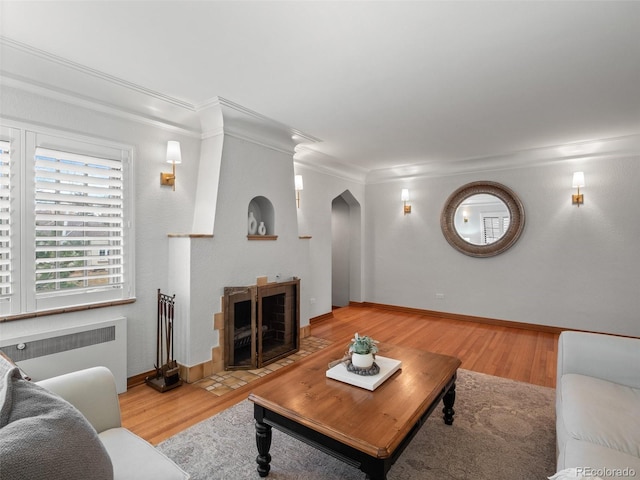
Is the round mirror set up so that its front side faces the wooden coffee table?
yes

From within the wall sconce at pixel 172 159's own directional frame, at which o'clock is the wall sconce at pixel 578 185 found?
the wall sconce at pixel 578 185 is roughly at 11 o'clock from the wall sconce at pixel 172 159.

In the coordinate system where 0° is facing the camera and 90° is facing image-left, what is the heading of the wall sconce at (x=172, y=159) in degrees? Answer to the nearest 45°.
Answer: approximately 315°

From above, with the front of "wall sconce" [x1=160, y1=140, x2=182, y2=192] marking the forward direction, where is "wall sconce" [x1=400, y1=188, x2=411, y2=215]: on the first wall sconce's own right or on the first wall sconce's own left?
on the first wall sconce's own left

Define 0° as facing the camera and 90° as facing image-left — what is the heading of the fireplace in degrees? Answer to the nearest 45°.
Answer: approximately 315°

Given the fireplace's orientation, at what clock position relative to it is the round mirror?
The round mirror is roughly at 10 o'clock from the fireplace.

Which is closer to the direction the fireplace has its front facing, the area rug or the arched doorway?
the area rug

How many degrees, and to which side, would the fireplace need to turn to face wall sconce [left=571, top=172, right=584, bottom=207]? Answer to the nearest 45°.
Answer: approximately 45° to its left

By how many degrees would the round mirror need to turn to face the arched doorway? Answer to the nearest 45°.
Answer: approximately 90° to its right

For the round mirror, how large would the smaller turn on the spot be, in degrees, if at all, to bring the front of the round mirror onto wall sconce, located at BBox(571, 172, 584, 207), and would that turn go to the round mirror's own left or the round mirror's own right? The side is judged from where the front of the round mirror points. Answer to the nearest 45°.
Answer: approximately 90° to the round mirror's own left

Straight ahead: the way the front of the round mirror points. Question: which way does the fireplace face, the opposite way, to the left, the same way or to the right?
to the left
